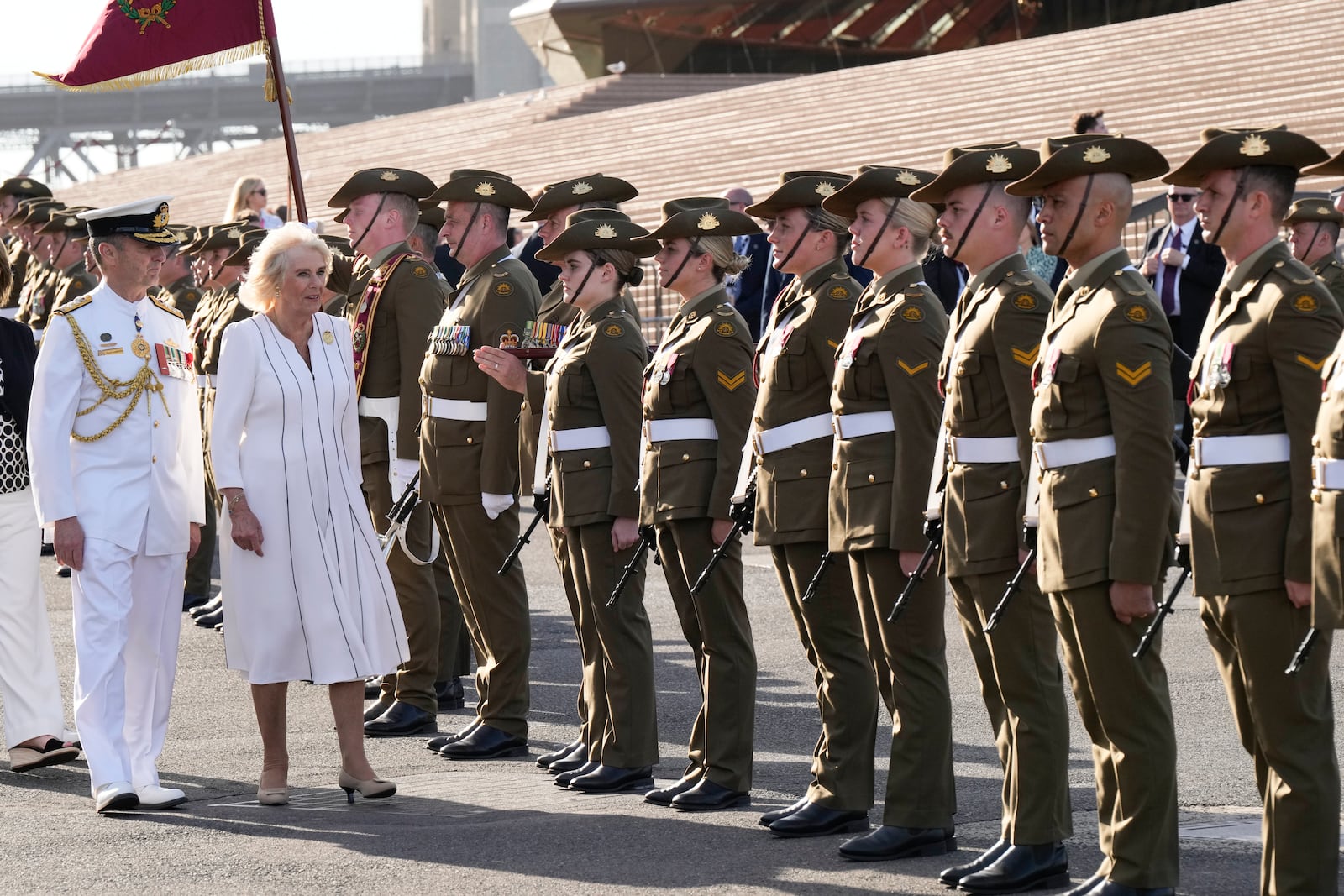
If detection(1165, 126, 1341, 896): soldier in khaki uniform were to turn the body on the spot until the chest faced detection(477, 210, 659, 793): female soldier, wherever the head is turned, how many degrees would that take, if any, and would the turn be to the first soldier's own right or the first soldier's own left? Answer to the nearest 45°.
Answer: approximately 90° to the first soldier's own right

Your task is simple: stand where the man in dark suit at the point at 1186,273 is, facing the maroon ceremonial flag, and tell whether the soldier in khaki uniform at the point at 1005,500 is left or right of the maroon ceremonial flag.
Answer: left

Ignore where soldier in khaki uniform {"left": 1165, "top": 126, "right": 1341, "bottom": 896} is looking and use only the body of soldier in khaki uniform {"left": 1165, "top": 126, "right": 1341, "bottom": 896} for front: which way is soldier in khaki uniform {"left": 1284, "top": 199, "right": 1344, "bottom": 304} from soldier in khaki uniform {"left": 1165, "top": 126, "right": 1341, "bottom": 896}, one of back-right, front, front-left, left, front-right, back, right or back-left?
back-right

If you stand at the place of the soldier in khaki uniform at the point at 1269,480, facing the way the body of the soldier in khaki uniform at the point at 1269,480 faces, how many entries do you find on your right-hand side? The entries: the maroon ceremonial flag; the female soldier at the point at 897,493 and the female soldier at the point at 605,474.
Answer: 3

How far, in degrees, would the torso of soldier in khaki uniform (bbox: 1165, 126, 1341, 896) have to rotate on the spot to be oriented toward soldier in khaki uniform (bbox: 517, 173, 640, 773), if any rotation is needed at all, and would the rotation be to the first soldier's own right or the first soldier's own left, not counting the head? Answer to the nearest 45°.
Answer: approximately 90° to the first soldier's own right

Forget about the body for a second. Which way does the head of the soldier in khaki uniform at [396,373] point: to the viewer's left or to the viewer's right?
to the viewer's left

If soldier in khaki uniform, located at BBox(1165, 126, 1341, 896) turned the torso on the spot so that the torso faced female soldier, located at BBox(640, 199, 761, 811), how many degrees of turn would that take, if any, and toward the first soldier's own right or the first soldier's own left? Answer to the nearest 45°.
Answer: approximately 90° to the first soldier's own right

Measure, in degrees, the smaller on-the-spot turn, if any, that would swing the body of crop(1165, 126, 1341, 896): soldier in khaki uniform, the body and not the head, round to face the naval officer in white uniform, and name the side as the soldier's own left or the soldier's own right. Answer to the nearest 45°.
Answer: approximately 45° to the soldier's own right

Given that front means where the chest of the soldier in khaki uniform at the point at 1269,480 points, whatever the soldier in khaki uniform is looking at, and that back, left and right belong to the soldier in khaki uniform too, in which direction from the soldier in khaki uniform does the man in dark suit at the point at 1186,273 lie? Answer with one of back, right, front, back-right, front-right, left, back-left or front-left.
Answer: back-right

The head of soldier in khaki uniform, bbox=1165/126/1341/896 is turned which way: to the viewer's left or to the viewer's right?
to the viewer's left

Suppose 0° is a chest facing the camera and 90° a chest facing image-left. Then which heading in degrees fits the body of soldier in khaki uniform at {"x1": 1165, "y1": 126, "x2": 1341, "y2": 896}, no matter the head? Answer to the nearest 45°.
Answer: approximately 45°

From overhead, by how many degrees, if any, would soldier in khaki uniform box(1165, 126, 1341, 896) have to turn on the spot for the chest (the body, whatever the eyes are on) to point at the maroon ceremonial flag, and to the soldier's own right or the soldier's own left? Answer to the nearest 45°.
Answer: approximately 90° to the soldier's own right

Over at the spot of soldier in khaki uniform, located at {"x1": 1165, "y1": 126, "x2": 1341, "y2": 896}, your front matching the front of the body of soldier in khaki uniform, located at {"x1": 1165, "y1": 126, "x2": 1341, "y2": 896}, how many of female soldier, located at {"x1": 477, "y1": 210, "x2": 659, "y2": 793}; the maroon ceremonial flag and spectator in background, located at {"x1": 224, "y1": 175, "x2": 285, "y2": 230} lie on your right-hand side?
3
